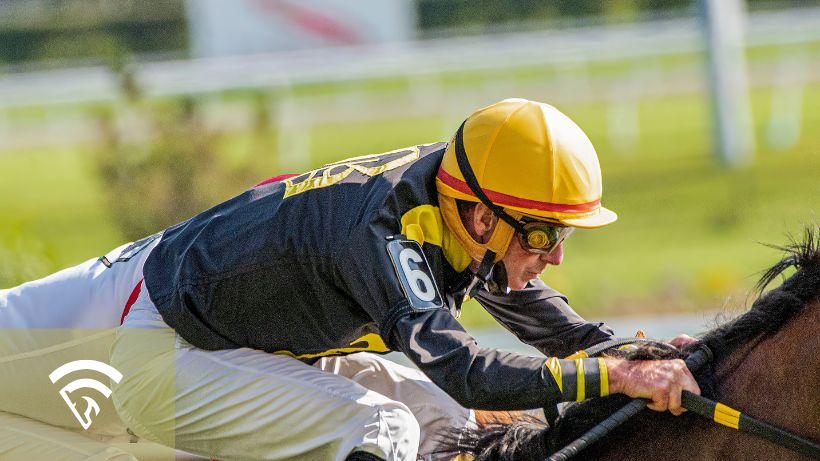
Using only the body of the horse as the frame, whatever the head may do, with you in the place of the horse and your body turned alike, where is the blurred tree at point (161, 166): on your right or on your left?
on your left

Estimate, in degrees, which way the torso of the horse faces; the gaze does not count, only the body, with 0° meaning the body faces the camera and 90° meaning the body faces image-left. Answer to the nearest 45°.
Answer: approximately 270°

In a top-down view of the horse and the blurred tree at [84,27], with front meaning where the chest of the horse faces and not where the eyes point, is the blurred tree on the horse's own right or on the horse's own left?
on the horse's own left
